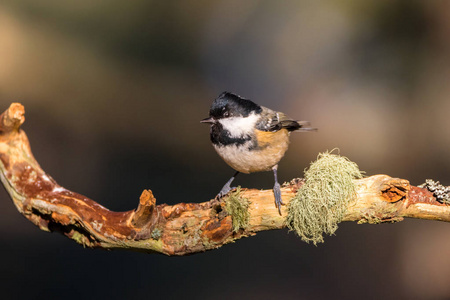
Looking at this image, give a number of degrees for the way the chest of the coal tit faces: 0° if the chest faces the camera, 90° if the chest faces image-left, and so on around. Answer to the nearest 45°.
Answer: approximately 45°
